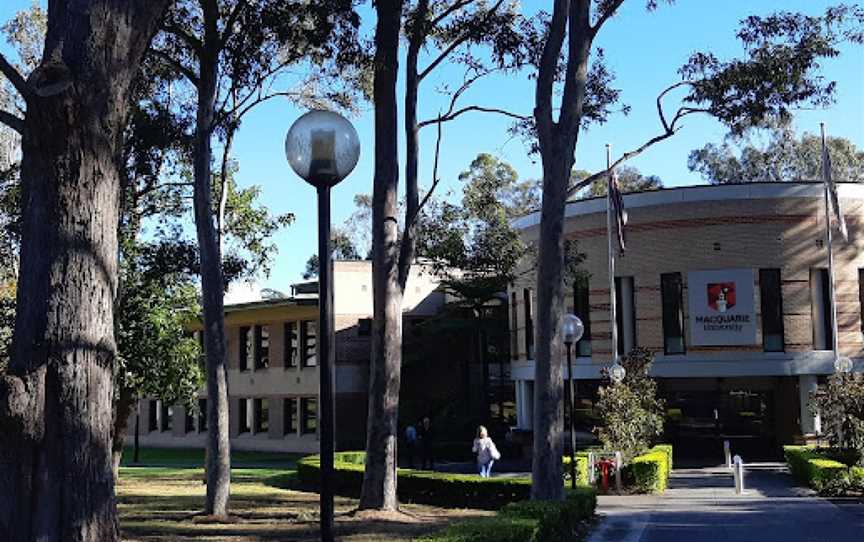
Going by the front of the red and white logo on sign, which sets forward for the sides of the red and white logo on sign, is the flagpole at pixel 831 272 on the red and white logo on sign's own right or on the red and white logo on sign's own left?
on the red and white logo on sign's own left

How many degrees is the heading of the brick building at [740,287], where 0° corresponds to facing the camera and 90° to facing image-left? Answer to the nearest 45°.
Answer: approximately 0°

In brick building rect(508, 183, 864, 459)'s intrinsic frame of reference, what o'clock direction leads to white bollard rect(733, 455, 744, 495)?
The white bollard is roughly at 12 o'clock from the brick building.

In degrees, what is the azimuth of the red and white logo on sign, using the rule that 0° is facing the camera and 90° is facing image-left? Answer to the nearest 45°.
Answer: approximately 0°
